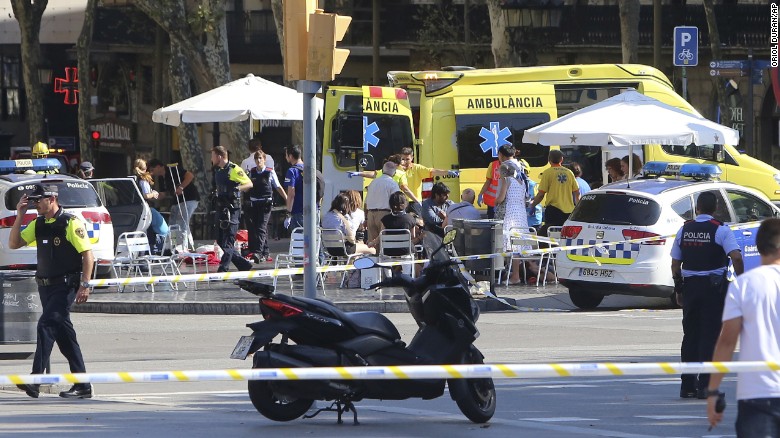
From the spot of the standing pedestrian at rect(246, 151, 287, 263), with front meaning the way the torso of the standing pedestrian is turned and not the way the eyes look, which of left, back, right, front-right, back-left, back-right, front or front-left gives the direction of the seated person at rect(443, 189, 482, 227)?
front-left

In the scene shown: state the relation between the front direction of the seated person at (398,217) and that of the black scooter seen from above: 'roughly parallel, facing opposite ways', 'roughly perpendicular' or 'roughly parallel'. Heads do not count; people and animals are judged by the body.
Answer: roughly perpendicular

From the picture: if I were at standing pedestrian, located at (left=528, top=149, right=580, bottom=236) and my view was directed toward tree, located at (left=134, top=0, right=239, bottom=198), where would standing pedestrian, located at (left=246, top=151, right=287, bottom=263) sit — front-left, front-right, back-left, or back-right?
front-left

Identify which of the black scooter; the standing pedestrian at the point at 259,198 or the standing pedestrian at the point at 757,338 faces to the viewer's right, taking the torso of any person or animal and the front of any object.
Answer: the black scooter

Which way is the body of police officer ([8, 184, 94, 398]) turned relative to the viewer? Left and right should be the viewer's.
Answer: facing the viewer and to the left of the viewer

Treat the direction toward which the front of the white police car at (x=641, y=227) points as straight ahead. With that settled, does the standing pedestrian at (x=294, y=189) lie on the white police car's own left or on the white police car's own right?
on the white police car's own left

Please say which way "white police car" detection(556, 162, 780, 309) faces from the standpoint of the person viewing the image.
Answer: facing away from the viewer and to the right of the viewer

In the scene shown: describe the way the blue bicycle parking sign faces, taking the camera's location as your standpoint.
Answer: facing the viewer

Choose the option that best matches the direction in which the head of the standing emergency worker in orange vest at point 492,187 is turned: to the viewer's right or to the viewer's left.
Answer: to the viewer's left

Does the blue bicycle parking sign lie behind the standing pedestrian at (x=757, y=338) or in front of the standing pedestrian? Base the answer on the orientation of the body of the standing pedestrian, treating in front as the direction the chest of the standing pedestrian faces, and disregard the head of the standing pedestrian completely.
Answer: in front
